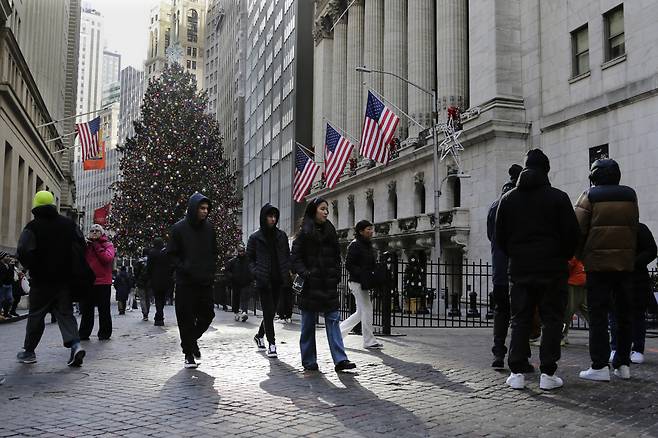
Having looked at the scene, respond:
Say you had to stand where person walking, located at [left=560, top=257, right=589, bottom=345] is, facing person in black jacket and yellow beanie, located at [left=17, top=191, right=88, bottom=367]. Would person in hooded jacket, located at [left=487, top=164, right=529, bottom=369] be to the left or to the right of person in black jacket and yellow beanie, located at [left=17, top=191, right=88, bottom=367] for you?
left

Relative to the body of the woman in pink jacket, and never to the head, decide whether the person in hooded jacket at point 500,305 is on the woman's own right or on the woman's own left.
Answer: on the woman's own left

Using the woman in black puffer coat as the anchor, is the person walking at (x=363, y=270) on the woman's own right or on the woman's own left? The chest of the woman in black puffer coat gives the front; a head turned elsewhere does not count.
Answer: on the woman's own left

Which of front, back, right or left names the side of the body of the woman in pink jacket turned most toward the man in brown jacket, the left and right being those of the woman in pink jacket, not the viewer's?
left

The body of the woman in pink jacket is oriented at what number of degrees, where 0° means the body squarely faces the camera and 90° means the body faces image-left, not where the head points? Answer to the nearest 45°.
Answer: approximately 45°

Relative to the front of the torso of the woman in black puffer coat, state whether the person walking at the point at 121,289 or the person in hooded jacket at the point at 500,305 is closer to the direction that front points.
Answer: the person in hooded jacket

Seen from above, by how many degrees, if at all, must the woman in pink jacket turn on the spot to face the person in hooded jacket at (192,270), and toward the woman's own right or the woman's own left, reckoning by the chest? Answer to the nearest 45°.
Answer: approximately 45° to the woman's own left

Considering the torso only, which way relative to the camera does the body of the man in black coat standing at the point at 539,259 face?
away from the camera

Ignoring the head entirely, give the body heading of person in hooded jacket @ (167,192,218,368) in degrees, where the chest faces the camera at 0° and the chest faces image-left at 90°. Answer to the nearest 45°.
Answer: approximately 315°
